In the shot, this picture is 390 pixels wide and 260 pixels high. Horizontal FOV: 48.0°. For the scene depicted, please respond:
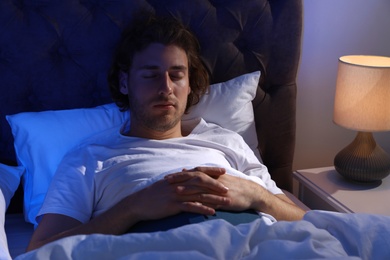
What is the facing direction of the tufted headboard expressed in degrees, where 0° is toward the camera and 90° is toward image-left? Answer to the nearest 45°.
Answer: approximately 0°

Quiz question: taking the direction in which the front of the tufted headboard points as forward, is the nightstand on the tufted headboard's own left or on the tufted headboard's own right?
on the tufted headboard's own left

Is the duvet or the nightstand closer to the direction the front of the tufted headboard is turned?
the duvet

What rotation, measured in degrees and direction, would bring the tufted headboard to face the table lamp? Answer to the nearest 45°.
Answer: approximately 90° to its left
